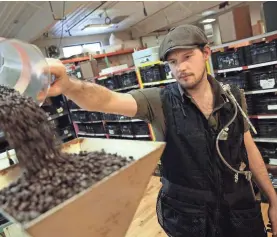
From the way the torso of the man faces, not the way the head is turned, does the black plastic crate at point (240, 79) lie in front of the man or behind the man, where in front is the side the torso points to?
behind

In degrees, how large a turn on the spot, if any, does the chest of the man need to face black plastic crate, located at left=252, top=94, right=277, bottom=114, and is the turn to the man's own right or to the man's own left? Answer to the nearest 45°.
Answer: approximately 135° to the man's own left

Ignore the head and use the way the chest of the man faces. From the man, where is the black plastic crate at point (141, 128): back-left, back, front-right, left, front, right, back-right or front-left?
back

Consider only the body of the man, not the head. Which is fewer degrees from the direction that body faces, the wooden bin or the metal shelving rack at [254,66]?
the wooden bin

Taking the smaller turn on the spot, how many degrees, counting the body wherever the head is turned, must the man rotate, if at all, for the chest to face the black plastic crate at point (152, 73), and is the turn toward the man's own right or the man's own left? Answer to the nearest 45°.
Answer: approximately 180°

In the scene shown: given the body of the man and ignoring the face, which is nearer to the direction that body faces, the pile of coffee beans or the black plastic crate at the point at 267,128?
the pile of coffee beans

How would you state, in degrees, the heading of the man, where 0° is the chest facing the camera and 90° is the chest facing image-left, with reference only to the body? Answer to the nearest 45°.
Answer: approximately 0°

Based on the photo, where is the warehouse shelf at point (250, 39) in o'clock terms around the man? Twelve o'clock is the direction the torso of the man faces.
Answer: The warehouse shelf is roughly at 7 o'clock from the man.

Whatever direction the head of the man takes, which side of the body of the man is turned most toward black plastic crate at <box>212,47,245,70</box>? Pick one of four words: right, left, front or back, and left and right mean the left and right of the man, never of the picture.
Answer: back
